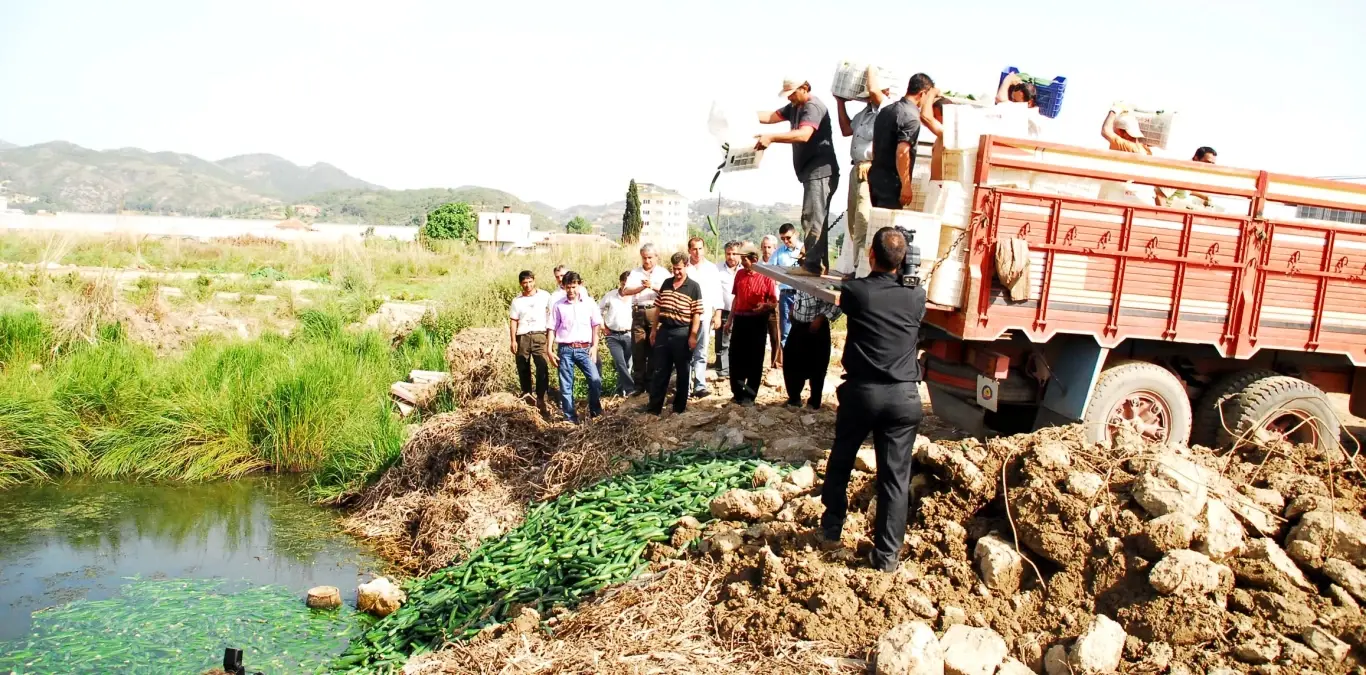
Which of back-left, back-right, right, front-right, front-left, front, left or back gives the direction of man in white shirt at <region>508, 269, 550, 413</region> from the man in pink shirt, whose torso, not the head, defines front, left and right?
back-right

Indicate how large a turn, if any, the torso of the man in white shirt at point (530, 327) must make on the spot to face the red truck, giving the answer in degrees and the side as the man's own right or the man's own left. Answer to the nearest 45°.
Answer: approximately 45° to the man's own left

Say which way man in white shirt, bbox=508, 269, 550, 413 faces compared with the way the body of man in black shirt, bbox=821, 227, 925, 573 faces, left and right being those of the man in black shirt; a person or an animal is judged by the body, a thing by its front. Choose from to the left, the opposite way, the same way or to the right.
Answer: the opposite way

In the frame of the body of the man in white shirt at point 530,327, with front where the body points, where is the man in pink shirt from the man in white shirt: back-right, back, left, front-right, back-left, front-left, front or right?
front-left

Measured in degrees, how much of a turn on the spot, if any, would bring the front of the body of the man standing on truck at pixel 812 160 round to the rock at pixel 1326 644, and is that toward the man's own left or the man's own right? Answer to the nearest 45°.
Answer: approximately 135° to the man's own left

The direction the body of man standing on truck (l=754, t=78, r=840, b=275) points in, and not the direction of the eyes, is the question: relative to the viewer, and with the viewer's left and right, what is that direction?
facing to the left of the viewer

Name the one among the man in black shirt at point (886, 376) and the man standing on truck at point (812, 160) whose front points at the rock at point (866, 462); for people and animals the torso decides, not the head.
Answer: the man in black shirt

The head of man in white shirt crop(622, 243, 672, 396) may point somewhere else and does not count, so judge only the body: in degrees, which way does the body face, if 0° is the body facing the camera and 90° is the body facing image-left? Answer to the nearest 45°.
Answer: approximately 0°

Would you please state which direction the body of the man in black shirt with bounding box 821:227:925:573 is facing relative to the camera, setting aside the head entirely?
away from the camera

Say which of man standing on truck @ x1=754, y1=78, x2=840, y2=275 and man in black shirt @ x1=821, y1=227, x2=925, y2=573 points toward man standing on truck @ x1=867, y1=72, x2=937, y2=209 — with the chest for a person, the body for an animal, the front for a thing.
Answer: the man in black shirt

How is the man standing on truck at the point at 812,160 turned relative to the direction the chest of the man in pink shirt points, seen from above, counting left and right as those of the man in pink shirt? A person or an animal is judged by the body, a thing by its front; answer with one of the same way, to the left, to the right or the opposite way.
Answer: to the right

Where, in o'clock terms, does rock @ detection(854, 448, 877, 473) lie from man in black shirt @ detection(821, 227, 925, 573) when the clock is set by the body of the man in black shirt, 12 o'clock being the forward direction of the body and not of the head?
The rock is roughly at 12 o'clock from the man in black shirt.
